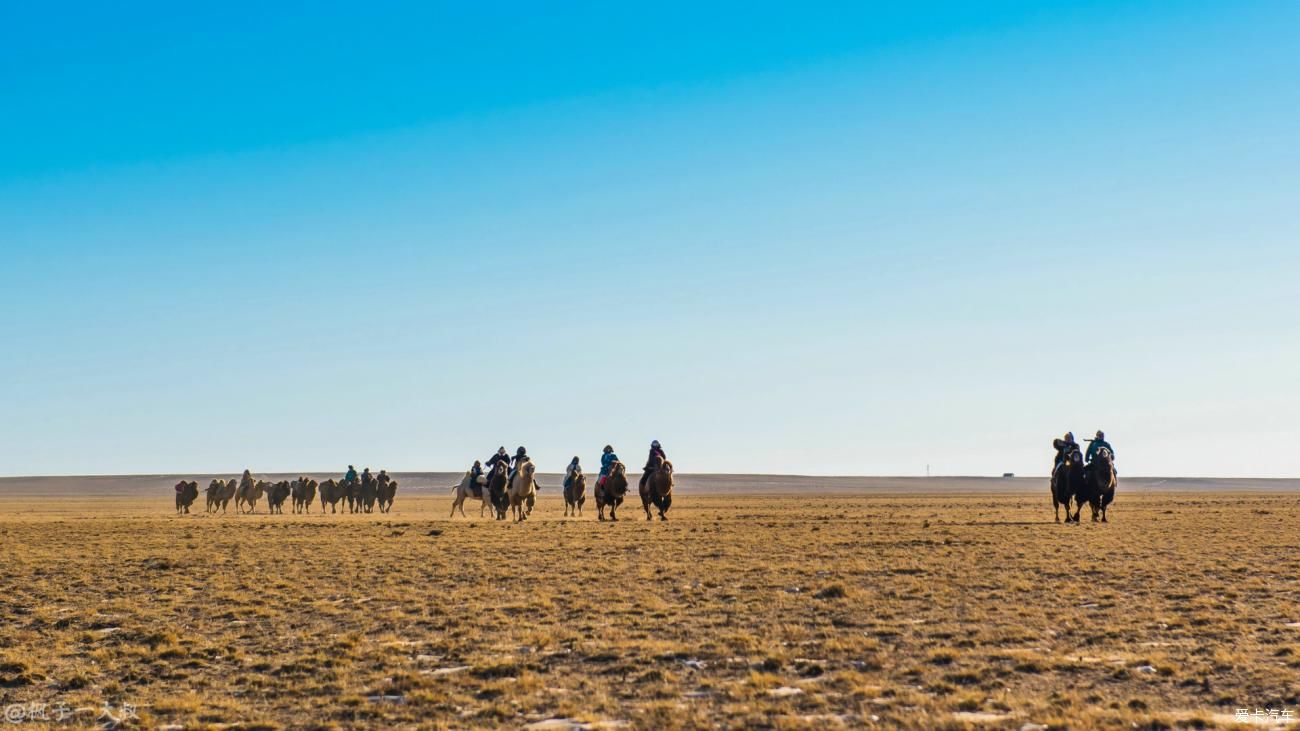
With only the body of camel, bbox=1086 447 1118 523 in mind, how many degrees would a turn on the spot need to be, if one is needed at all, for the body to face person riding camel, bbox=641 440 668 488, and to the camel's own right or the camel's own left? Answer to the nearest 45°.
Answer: approximately 90° to the camel's own right

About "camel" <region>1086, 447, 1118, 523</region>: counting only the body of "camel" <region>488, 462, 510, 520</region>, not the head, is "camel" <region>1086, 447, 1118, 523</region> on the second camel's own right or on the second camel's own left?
on the second camel's own left

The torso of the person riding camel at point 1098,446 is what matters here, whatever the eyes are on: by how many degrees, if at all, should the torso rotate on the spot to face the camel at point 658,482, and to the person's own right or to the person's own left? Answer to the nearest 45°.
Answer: approximately 90° to the person's own right

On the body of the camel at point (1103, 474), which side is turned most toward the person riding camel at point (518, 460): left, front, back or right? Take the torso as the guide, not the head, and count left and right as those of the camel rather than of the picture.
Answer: right

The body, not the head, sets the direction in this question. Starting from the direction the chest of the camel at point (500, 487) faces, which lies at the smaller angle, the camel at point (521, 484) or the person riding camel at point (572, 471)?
the camel

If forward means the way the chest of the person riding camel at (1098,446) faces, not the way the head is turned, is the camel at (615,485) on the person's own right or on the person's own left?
on the person's own right

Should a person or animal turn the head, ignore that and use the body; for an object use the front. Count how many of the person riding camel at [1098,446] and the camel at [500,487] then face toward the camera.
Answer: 2

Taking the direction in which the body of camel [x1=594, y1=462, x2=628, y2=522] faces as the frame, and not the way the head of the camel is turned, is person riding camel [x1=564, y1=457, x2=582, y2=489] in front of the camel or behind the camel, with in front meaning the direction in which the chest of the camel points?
behind

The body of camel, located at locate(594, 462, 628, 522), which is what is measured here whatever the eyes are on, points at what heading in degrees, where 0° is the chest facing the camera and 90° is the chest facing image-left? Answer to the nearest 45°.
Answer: approximately 315°

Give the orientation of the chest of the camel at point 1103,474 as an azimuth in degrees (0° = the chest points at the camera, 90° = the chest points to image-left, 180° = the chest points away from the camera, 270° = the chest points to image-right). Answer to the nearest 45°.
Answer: approximately 0°

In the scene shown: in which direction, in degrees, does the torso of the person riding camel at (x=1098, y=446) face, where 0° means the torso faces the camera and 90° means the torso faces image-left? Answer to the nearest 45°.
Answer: approximately 0°
